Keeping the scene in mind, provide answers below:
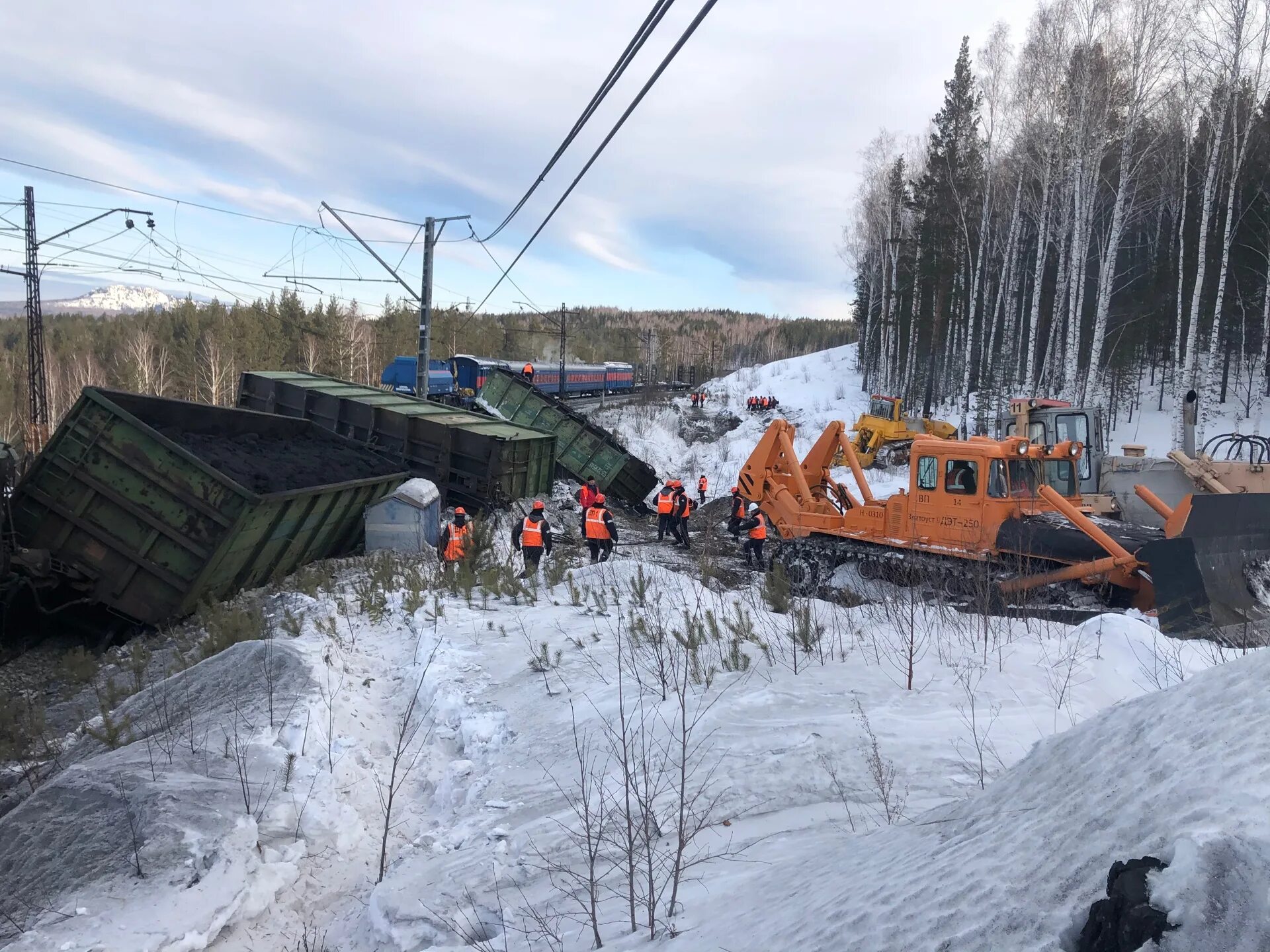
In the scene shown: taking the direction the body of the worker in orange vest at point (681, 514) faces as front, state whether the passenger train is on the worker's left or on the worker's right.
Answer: on the worker's right

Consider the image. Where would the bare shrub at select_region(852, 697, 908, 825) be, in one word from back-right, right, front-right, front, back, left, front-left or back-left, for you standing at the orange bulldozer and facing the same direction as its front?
front-right

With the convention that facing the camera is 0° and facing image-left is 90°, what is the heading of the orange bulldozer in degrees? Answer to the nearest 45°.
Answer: approximately 315°

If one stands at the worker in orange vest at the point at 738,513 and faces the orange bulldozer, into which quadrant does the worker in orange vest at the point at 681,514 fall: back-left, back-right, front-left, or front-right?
back-right

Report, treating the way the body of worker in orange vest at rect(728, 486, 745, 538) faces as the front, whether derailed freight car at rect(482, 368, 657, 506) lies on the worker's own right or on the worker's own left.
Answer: on the worker's own right

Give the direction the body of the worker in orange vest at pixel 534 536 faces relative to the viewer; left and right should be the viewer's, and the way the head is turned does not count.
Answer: facing away from the viewer

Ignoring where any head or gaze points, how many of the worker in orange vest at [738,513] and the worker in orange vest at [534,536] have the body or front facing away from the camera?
1

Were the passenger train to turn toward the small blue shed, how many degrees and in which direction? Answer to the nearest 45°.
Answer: approximately 45° to its left

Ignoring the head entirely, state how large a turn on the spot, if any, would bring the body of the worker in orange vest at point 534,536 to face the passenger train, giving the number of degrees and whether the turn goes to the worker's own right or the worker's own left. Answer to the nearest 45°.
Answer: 0° — they already face it

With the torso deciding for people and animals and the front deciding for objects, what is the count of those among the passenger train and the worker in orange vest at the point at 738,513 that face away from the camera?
0

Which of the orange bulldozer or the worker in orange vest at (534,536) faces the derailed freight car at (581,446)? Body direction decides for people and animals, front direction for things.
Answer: the worker in orange vest
